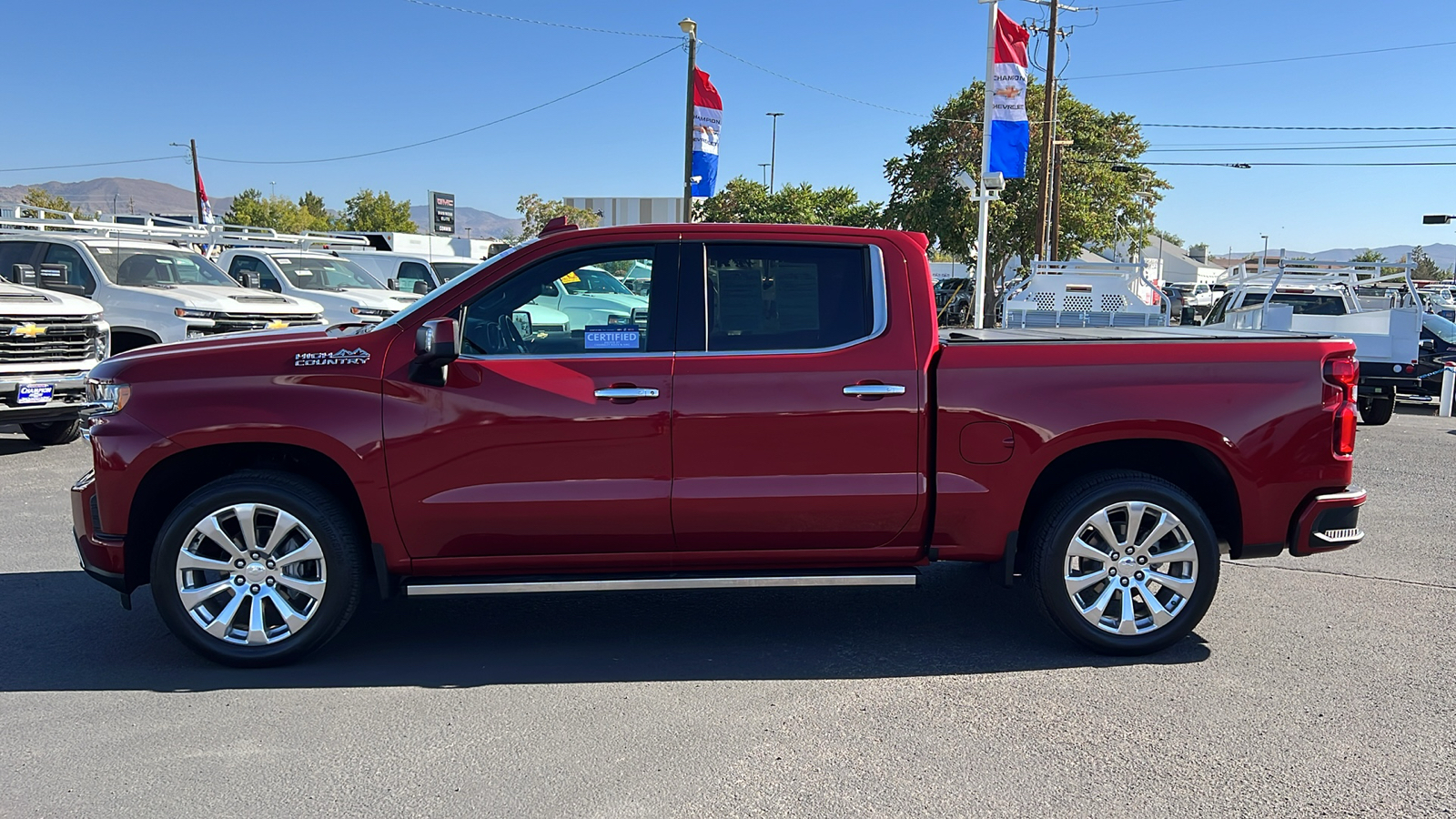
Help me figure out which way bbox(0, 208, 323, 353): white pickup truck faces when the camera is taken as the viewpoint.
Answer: facing the viewer and to the right of the viewer

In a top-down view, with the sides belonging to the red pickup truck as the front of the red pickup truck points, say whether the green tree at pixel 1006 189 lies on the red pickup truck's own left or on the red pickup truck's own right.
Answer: on the red pickup truck's own right

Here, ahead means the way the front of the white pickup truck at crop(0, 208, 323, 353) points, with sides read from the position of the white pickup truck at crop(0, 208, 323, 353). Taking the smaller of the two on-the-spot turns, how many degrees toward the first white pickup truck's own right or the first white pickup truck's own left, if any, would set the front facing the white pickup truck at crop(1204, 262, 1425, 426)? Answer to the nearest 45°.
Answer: approximately 45° to the first white pickup truck's own left

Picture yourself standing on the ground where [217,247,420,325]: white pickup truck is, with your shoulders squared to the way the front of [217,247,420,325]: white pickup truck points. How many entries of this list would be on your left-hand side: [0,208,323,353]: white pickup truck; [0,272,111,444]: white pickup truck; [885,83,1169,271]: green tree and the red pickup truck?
1

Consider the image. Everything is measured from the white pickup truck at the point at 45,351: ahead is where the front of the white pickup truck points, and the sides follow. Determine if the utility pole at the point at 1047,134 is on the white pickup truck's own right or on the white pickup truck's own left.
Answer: on the white pickup truck's own left

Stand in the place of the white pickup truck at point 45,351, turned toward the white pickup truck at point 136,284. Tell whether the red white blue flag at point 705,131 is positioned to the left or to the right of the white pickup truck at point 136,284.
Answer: right

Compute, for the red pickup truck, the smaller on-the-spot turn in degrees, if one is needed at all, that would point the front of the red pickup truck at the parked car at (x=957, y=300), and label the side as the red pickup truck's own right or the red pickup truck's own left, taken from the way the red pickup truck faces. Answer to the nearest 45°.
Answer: approximately 90° to the red pickup truck's own right

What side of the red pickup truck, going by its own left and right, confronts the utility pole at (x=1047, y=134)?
right

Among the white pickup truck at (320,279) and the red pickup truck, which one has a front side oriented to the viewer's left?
the red pickup truck

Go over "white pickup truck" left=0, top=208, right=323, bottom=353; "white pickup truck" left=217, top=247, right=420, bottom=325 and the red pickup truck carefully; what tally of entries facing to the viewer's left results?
1

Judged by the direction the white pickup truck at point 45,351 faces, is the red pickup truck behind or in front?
in front

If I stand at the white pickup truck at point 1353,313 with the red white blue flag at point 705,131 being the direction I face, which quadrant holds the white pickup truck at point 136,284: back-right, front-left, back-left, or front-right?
front-left

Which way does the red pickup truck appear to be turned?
to the viewer's left
